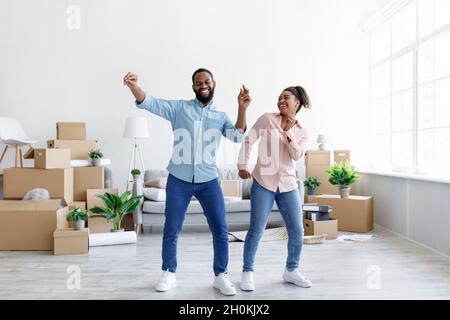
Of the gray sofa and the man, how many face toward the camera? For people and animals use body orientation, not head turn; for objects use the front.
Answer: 2

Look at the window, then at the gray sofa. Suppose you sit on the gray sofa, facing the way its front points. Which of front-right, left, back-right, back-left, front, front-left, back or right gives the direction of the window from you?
left

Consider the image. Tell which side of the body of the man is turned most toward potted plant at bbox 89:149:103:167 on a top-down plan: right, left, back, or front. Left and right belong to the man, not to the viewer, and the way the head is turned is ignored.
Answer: back

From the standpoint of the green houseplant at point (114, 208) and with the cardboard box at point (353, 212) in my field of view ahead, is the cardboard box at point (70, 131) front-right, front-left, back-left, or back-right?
back-left

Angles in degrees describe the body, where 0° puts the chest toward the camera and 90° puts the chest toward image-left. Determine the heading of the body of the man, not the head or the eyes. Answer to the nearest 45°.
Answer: approximately 0°

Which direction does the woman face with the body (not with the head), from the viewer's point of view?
toward the camera

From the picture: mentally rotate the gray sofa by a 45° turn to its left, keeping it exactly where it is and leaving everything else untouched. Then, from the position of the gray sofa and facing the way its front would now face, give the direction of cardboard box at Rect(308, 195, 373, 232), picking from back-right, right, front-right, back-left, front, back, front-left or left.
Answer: front-left

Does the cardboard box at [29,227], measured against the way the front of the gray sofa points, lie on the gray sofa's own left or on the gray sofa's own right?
on the gray sofa's own right

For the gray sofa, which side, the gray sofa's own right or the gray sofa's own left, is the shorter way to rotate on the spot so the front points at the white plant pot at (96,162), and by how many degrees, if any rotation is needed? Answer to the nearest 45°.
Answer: approximately 90° to the gray sofa's own right

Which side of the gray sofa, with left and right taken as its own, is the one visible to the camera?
front

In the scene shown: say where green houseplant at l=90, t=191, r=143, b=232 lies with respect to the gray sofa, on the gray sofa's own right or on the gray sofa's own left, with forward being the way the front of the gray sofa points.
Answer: on the gray sofa's own right

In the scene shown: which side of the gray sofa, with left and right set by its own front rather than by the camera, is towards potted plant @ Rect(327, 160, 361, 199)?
left

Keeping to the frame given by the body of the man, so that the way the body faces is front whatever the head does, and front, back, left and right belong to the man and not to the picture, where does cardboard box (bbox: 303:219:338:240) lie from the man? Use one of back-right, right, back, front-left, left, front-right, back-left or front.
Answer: back-left

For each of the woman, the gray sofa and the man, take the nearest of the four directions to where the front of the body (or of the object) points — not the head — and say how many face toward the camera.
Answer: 3
